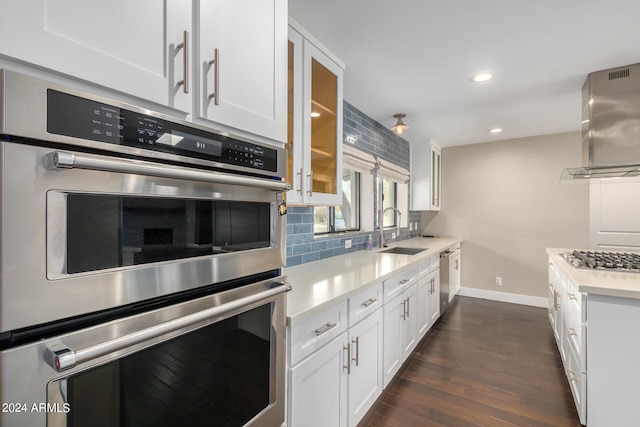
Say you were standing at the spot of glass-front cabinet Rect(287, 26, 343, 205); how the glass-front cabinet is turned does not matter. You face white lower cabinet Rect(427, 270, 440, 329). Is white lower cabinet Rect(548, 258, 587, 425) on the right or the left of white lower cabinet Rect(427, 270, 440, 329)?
right

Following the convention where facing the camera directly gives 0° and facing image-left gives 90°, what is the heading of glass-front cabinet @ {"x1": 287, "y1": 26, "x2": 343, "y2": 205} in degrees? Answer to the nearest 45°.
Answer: approximately 315°

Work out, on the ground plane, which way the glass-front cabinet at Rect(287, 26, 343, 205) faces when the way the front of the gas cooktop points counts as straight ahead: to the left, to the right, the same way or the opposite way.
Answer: the opposite way

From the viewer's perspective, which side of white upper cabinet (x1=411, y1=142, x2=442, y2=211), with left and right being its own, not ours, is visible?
right

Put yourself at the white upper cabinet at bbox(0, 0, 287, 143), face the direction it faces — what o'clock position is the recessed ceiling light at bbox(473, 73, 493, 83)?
The recessed ceiling light is roughly at 10 o'clock from the white upper cabinet.

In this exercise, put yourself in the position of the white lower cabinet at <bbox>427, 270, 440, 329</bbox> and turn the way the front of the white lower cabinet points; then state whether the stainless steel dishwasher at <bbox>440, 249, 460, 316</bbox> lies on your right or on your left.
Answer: on your left

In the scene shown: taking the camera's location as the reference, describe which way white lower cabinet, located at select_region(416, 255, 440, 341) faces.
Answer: facing to the right of the viewer

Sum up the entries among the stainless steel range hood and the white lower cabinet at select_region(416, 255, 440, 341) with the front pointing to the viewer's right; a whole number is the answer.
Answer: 1

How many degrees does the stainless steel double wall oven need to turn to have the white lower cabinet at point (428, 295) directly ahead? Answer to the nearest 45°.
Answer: approximately 90° to its left

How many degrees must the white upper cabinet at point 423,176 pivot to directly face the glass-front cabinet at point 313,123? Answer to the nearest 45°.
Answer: approximately 90° to its right

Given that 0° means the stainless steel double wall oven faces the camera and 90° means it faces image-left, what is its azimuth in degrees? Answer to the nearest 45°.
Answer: approximately 315°

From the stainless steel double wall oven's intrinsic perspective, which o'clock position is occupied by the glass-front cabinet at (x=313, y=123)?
The glass-front cabinet is roughly at 9 o'clock from the stainless steel double wall oven.

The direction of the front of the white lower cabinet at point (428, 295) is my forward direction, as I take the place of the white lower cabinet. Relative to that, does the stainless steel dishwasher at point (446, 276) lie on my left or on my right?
on my left

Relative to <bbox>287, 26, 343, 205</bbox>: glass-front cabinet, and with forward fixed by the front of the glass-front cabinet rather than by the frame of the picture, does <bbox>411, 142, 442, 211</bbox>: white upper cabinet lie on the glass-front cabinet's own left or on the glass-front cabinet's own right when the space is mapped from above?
on the glass-front cabinet's own left

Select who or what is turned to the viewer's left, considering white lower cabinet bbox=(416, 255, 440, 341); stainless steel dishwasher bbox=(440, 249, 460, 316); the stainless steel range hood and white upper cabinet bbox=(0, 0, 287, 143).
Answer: the stainless steel range hood
